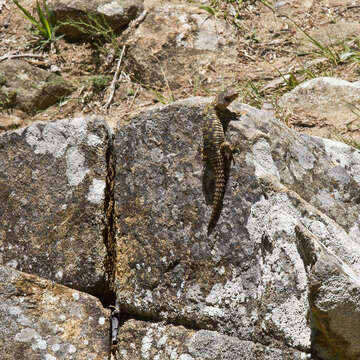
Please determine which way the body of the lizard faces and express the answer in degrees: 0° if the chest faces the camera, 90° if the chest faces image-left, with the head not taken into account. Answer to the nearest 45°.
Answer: approximately 180°

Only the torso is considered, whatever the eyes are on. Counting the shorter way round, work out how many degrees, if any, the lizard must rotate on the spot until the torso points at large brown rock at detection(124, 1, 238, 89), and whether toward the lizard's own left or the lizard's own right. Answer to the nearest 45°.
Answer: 0° — it already faces it

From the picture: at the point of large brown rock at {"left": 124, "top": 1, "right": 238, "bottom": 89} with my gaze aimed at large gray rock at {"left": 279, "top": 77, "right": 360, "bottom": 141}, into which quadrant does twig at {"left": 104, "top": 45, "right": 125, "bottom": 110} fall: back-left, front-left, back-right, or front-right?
back-right

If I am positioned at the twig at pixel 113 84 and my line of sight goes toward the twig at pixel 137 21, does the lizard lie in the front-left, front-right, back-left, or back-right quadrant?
back-right

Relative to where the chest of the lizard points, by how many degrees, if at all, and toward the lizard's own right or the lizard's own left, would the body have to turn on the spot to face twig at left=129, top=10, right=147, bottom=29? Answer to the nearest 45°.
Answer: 0° — it already faces it

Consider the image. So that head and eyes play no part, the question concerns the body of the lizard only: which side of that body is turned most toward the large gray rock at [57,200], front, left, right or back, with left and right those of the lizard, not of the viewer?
left

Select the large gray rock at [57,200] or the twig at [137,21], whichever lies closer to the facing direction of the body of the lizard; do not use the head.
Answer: the twig
